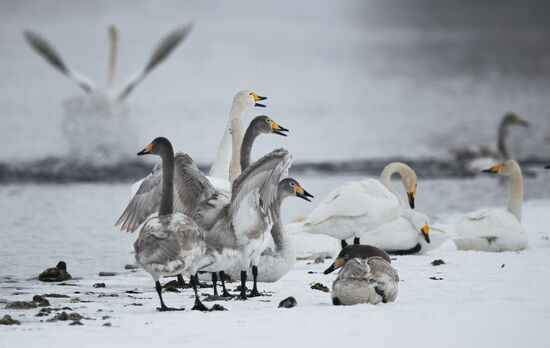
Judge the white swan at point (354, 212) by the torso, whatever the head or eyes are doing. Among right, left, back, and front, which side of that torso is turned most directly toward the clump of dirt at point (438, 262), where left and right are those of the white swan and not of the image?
front

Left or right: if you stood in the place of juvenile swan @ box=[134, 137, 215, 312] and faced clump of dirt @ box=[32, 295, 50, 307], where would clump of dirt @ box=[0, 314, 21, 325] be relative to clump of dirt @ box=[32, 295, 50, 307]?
left

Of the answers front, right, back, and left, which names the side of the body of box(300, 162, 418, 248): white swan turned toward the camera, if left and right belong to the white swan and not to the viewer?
right

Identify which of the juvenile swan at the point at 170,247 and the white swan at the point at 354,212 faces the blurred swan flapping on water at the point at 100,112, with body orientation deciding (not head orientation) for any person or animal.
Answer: the juvenile swan

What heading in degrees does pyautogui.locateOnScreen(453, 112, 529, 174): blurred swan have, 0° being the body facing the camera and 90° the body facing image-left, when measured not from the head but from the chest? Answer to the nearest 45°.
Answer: approximately 270°

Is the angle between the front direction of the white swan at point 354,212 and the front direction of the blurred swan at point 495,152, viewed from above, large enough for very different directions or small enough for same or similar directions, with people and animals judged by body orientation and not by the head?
same or similar directions

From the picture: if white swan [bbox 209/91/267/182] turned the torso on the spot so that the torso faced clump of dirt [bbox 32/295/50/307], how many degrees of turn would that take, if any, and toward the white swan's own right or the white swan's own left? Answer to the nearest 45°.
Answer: approximately 135° to the white swan's own right

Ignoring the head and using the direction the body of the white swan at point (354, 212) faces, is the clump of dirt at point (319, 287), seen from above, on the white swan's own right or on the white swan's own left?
on the white swan's own right

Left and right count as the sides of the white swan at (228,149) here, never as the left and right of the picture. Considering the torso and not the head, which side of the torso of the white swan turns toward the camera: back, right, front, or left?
right
